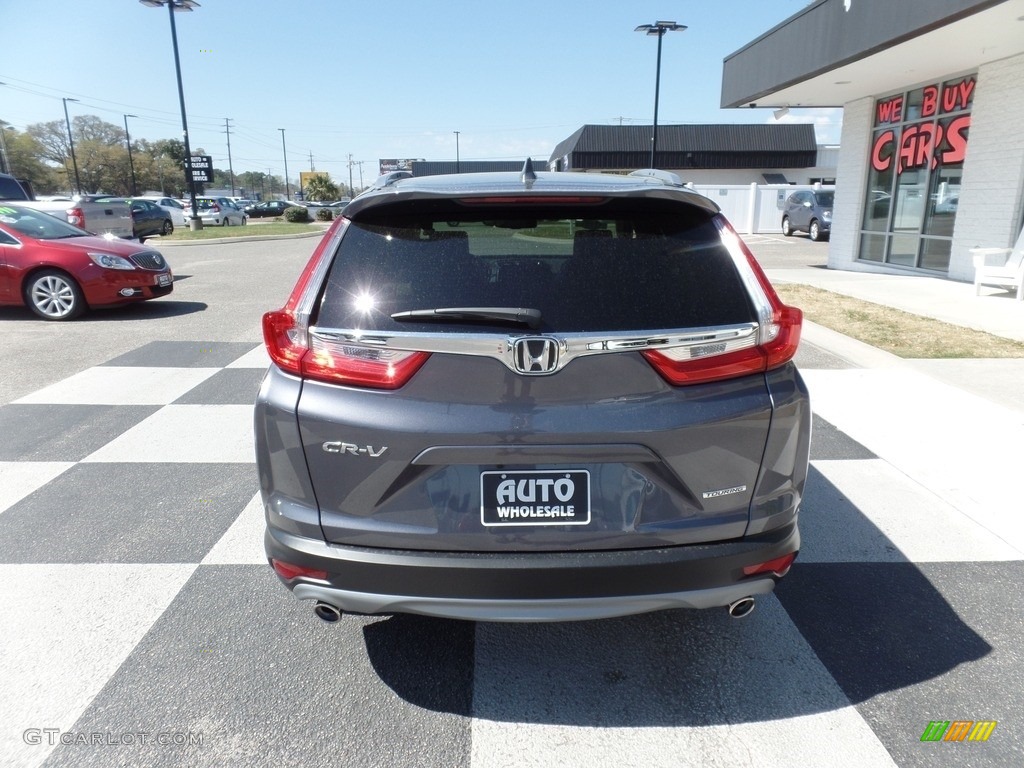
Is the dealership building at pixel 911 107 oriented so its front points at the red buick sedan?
yes

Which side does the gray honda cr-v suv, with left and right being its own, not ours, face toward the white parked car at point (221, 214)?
front

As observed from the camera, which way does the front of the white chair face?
facing to the left of the viewer

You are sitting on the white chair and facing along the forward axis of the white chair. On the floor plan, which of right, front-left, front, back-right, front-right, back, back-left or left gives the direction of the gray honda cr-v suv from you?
left

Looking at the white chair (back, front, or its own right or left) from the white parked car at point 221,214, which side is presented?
right

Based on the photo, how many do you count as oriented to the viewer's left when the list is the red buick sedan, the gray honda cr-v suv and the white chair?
1

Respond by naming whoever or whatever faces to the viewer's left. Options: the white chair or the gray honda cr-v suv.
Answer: the white chair

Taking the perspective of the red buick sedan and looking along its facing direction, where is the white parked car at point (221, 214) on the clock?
The white parked car is roughly at 8 o'clock from the red buick sedan.

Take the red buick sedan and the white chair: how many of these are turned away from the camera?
0

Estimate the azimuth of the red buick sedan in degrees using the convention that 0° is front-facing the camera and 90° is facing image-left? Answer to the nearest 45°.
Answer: approximately 315°

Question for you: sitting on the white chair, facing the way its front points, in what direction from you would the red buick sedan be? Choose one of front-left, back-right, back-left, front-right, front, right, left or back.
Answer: front-left

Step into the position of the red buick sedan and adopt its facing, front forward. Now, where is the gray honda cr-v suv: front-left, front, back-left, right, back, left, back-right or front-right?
front-right

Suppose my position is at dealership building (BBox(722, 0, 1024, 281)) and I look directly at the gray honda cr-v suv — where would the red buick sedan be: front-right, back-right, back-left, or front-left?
front-right

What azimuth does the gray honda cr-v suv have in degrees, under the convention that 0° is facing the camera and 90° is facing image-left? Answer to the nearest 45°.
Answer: approximately 180°

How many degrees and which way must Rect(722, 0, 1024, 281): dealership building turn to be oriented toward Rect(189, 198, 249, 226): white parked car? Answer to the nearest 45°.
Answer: approximately 90° to its right
